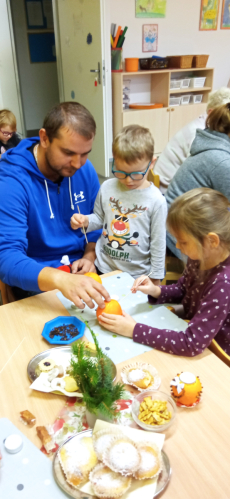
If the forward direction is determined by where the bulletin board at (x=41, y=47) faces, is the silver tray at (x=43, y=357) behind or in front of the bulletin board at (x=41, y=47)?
in front

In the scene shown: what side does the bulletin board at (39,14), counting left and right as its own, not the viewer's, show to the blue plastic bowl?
front

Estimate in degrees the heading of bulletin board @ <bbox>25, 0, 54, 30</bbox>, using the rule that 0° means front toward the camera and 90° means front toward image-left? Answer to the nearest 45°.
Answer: approximately 0°

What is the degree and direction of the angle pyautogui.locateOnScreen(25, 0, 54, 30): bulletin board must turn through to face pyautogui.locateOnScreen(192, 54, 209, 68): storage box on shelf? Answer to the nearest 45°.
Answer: approximately 45° to its left

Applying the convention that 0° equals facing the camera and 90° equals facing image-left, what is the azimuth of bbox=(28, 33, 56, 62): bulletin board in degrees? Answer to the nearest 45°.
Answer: approximately 0°

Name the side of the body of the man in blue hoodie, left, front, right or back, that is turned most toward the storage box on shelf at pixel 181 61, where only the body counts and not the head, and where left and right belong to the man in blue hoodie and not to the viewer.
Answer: left

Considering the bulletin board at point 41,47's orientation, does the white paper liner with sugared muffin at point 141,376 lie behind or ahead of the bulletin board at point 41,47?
ahead

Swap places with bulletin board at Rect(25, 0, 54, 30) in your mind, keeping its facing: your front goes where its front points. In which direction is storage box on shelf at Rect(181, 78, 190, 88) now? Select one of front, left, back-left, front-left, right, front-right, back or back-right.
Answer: front-left

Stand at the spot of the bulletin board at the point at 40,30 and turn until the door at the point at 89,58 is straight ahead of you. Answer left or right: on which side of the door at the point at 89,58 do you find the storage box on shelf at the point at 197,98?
left

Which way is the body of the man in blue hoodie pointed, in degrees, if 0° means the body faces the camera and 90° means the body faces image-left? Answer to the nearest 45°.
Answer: approximately 315°

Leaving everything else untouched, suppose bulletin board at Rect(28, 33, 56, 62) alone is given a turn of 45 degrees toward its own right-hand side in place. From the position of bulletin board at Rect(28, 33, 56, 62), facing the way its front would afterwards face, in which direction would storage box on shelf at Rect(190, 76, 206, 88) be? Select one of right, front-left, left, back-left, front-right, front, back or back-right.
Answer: left

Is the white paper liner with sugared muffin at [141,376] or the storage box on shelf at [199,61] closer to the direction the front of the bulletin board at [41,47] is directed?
the white paper liner with sugared muffin

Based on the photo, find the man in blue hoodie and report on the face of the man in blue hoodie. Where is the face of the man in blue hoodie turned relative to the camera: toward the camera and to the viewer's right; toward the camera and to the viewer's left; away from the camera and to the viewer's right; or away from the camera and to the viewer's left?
toward the camera and to the viewer's right

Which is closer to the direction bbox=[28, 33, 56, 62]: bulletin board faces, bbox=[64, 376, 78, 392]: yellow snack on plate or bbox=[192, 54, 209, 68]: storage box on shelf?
the yellow snack on plate

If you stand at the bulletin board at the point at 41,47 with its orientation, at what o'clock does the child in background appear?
The child in background is roughly at 12 o'clock from the bulletin board.

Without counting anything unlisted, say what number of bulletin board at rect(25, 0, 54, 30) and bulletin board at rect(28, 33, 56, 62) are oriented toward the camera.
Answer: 2

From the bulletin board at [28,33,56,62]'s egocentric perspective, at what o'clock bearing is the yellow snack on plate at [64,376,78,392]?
The yellow snack on plate is roughly at 12 o'clock from the bulletin board.
